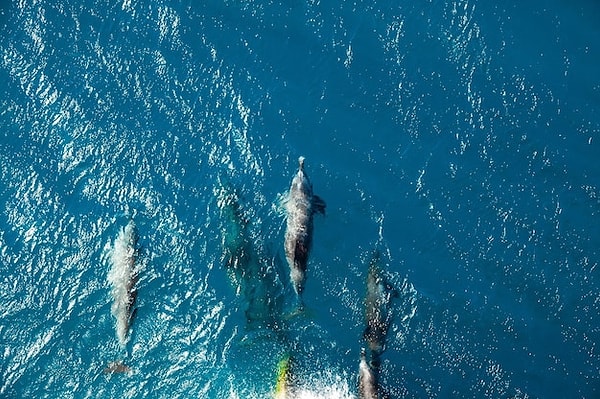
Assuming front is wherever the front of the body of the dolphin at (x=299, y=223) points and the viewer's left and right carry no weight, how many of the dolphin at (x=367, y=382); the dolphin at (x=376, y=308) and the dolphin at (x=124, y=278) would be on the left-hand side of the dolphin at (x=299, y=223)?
1

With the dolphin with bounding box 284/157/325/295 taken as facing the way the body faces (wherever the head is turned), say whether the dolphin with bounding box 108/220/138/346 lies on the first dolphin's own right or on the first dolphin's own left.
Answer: on the first dolphin's own left

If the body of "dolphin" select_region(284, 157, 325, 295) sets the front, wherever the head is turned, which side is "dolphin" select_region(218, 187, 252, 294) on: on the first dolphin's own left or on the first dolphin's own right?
on the first dolphin's own left

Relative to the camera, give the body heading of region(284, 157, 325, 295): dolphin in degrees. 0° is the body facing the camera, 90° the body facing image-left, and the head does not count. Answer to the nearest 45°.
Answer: approximately 180°
